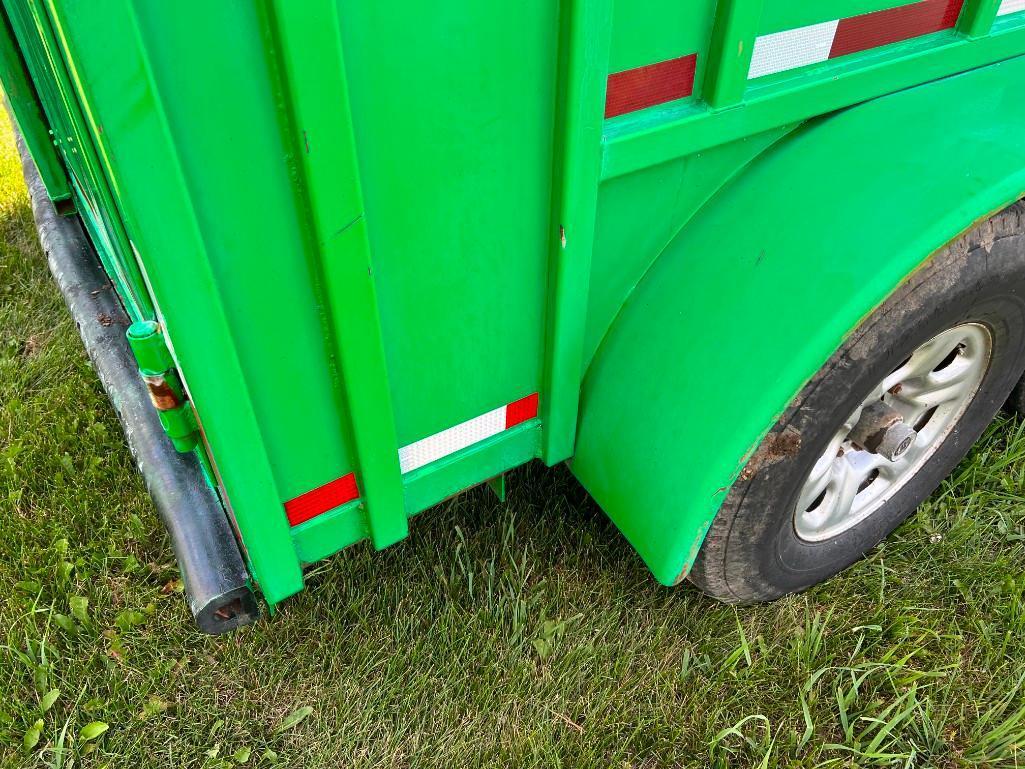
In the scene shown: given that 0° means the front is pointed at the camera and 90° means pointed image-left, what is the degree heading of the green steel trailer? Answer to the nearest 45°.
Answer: approximately 225°
